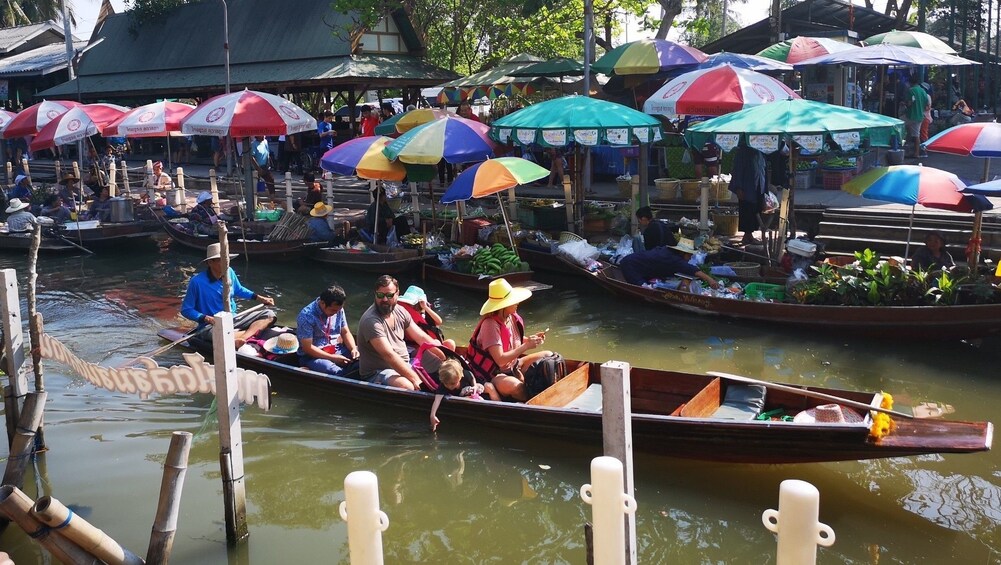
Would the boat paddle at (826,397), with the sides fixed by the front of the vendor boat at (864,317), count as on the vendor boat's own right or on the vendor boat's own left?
on the vendor boat's own left

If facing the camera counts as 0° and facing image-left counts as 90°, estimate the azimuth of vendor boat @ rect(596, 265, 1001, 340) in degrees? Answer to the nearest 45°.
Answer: approximately 90°

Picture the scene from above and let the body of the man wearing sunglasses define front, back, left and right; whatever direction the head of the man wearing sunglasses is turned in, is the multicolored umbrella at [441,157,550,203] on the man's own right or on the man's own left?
on the man's own left

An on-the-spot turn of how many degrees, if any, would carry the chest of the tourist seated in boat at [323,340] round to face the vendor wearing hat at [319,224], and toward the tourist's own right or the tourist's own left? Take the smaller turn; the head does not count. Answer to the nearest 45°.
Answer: approximately 135° to the tourist's own left

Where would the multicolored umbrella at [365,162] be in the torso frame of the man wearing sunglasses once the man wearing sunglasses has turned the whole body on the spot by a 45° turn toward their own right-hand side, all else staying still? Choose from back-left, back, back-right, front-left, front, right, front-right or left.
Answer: back

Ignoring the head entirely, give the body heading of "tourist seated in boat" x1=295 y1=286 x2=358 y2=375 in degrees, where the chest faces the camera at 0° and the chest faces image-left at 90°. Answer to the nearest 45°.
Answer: approximately 315°

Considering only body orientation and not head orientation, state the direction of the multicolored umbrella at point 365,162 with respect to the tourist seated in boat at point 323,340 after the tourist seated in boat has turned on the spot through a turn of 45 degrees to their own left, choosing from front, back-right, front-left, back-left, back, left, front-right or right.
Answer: left

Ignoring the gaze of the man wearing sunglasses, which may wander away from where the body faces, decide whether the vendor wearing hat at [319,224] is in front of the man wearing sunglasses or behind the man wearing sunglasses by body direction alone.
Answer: behind

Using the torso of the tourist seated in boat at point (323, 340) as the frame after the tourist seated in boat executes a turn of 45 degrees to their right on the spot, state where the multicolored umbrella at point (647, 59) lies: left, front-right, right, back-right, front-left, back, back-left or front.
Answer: back-left

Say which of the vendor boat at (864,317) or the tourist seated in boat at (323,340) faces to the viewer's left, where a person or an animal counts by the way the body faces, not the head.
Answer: the vendor boat
